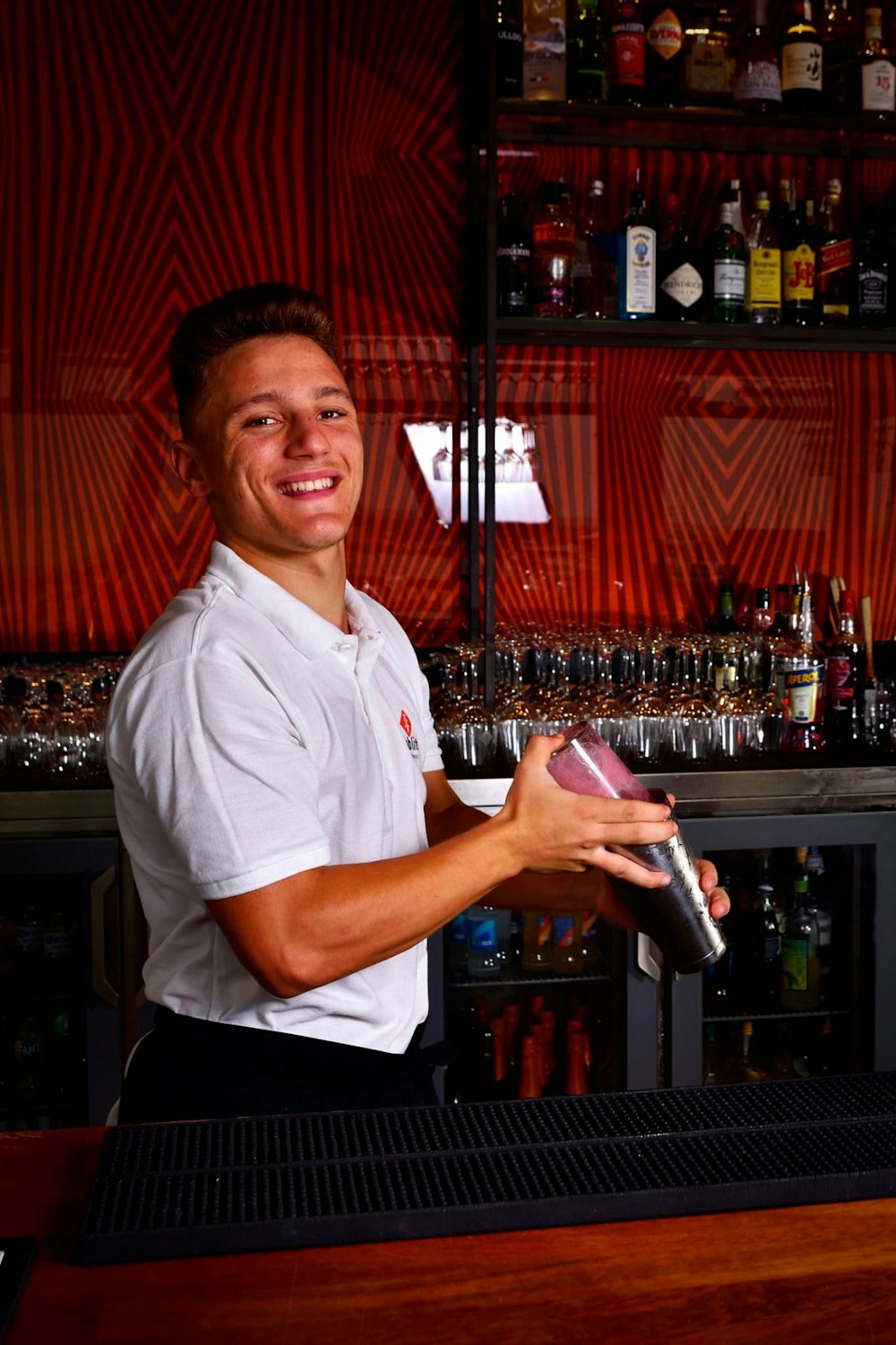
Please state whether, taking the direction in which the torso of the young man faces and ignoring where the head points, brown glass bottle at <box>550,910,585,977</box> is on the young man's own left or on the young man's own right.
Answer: on the young man's own left

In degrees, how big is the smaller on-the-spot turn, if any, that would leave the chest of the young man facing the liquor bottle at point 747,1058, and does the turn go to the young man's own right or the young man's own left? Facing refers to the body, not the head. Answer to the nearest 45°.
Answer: approximately 90° to the young man's own left

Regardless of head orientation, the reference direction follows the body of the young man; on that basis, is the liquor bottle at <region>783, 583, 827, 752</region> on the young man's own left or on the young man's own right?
on the young man's own left

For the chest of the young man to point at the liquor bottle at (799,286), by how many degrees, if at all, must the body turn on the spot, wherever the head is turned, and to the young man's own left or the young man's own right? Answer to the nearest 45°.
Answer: approximately 90° to the young man's own left

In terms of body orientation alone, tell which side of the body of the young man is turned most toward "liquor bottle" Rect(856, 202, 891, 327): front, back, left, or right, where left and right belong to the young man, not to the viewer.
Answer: left

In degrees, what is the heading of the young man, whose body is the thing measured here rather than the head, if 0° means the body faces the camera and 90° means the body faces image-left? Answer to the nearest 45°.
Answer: approximately 315°

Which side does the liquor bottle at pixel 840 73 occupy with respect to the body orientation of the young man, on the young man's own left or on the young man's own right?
on the young man's own left

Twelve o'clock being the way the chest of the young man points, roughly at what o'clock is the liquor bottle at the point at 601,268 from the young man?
The liquor bottle is roughly at 8 o'clock from the young man.
